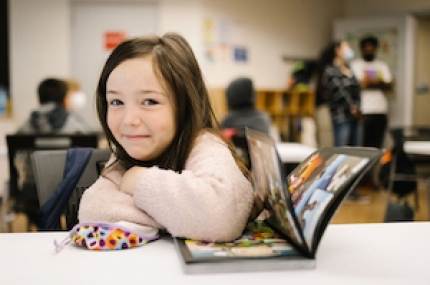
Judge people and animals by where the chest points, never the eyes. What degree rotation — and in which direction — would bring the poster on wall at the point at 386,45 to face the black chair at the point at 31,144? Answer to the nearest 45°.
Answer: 0° — it already faces it

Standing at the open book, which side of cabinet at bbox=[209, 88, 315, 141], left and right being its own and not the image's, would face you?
front

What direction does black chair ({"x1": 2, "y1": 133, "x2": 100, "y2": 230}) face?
away from the camera

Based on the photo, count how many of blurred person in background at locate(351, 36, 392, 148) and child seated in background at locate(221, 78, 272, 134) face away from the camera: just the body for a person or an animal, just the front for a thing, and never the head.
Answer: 1

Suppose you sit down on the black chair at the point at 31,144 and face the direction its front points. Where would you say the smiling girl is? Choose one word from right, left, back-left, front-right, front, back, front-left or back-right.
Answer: back

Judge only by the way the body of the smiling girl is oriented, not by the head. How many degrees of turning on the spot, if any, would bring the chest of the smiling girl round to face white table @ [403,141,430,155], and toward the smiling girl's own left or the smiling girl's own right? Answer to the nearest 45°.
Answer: approximately 180°

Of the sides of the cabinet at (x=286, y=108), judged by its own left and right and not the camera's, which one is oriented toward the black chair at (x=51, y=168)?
front

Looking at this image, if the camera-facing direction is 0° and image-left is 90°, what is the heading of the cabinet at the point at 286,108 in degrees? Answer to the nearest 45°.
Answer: approximately 0°

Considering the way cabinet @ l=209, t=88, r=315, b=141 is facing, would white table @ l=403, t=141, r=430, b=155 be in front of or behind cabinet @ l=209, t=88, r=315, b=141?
in front

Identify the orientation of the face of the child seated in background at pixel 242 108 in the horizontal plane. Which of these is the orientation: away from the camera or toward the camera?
away from the camera

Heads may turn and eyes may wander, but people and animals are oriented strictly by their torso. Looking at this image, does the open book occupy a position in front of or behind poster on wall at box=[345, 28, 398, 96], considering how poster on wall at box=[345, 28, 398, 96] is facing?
in front
